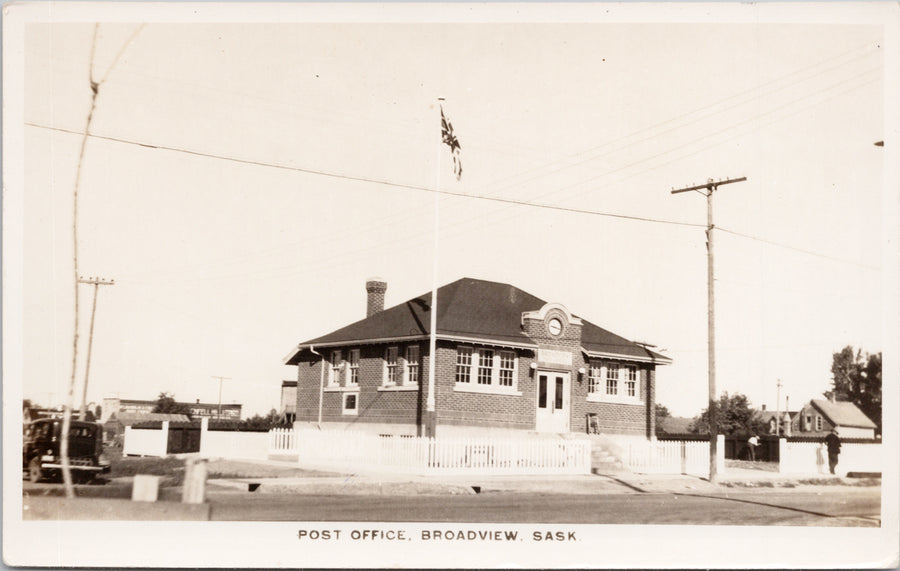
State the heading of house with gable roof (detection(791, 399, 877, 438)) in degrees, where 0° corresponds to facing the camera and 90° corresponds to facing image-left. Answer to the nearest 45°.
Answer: approximately 45°

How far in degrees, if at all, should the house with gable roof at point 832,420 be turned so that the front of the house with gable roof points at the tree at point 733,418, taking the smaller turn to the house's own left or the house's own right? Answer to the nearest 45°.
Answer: approximately 90° to the house's own right
